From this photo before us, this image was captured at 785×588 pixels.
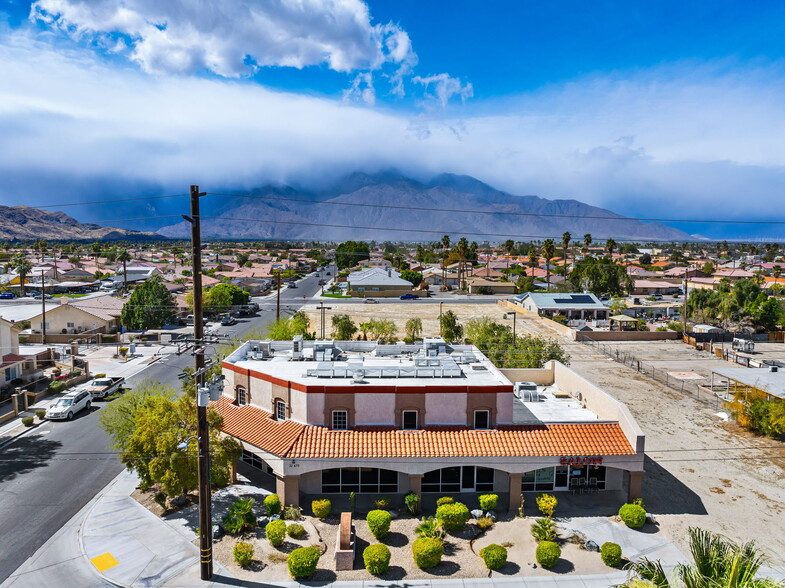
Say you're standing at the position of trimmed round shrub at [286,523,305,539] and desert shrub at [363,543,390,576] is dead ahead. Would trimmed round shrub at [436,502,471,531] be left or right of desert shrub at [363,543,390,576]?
left

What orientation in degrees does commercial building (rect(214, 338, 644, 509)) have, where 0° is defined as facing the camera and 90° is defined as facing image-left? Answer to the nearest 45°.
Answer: approximately 0°

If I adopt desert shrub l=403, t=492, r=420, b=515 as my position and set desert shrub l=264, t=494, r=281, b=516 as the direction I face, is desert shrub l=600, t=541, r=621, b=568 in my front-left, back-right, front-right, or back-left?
back-left

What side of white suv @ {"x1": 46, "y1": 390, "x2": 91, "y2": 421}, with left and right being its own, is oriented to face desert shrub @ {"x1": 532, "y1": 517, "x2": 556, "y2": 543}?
left

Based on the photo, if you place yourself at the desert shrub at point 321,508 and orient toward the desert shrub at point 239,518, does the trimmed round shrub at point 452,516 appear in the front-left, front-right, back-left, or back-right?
back-left

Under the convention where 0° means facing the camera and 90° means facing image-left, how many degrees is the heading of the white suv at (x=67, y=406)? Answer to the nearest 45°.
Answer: approximately 45°

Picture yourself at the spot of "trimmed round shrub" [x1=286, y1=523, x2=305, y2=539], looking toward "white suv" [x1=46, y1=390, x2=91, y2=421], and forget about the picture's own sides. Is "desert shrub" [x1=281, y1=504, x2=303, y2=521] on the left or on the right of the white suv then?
right

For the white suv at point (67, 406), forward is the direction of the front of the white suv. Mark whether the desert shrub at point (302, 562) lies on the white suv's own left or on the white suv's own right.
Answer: on the white suv's own left
